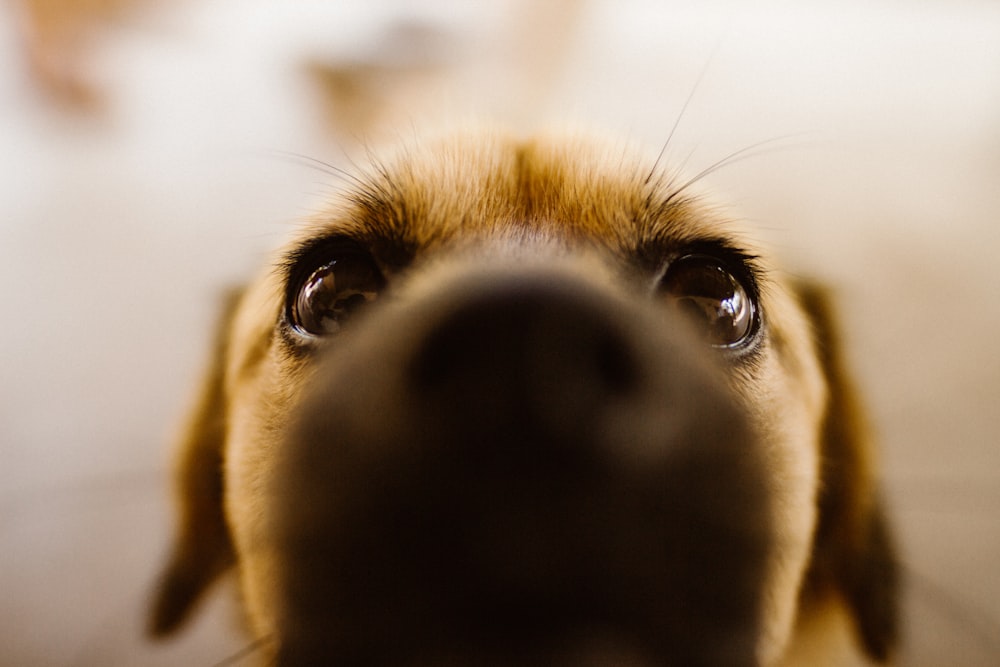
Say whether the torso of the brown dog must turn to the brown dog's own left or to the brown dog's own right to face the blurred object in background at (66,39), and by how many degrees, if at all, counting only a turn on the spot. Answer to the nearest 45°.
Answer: approximately 135° to the brown dog's own right

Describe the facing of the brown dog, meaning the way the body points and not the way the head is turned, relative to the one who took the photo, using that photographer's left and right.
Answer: facing the viewer
